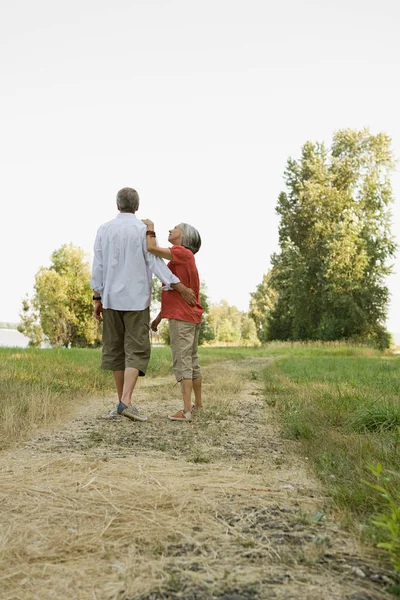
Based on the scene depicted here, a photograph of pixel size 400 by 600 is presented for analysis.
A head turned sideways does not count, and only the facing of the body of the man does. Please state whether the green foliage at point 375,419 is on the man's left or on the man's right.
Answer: on the man's right

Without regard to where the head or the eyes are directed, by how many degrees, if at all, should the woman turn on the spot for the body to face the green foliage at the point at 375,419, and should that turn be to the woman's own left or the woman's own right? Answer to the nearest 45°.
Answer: approximately 135° to the woman's own left

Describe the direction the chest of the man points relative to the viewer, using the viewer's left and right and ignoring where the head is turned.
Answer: facing away from the viewer

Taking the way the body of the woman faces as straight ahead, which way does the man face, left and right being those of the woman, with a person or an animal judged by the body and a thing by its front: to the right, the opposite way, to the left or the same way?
to the right

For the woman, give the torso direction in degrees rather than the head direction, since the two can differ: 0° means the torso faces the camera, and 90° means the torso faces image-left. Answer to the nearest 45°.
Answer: approximately 90°

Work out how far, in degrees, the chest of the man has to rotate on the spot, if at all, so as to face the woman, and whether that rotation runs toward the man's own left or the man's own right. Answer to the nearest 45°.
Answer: approximately 90° to the man's own right

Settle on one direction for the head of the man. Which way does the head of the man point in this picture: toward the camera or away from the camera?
away from the camera

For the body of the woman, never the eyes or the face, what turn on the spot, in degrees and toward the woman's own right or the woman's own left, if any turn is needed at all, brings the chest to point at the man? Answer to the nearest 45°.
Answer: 0° — they already face them

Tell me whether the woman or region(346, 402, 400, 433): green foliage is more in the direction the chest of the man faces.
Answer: the woman

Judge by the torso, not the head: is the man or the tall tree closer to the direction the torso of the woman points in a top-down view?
the man

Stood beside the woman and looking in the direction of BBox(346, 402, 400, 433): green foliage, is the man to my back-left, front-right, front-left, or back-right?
back-right

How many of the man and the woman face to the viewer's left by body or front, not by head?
1
